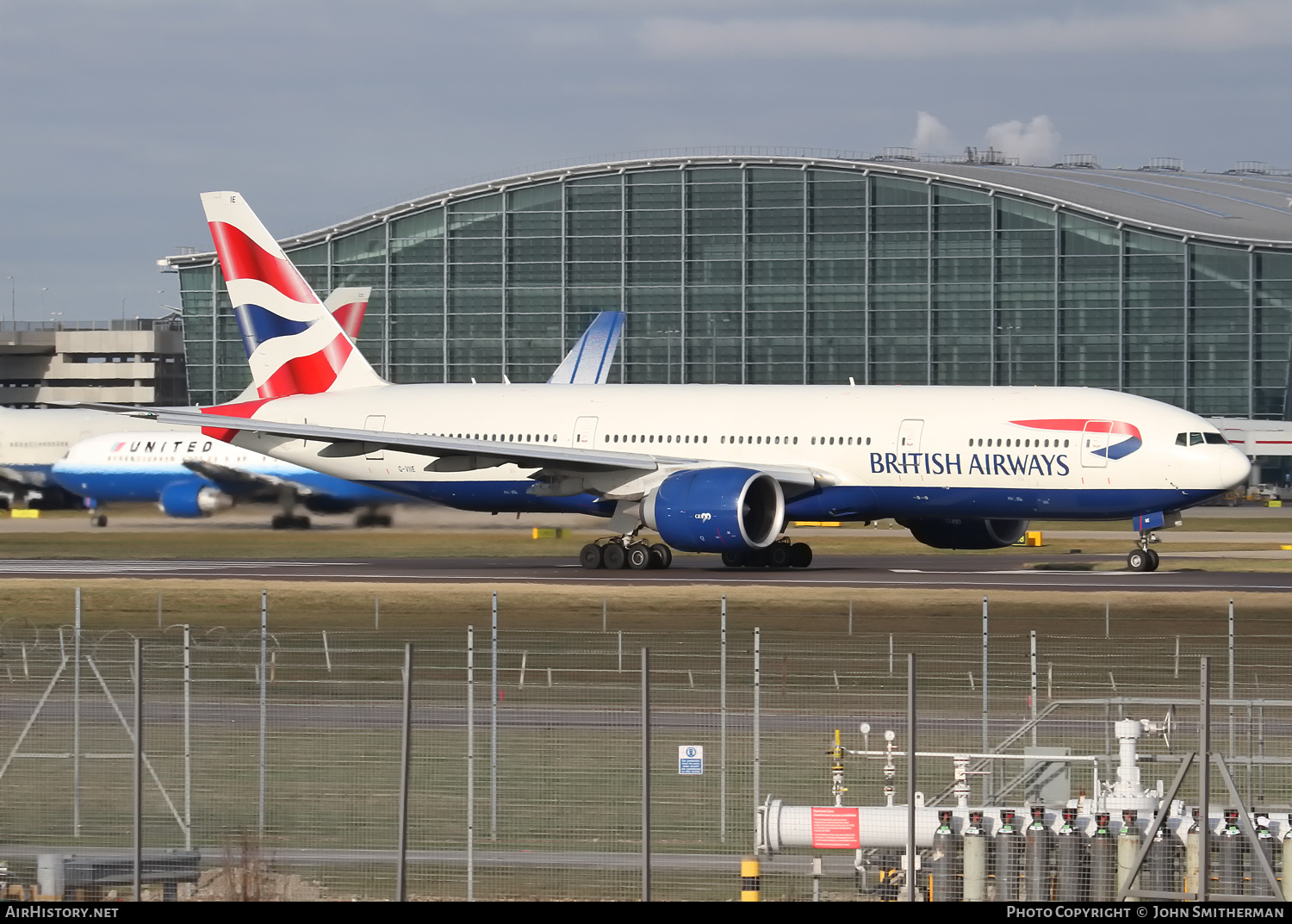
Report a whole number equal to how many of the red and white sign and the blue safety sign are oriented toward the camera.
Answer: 2

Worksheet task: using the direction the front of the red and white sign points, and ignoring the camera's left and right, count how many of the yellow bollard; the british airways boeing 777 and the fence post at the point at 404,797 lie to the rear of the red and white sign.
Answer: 1

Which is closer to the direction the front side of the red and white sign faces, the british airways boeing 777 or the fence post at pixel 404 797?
the fence post

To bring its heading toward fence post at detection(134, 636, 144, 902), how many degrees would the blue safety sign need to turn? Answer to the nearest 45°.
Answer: approximately 45° to its right

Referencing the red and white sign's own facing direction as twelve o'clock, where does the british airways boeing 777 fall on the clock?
The british airways boeing 777 is roughly at 6 o'clock from the red and white sign.

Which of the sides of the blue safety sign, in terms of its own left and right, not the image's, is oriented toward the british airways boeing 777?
back

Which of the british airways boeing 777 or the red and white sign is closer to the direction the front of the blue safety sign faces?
the red and white sign

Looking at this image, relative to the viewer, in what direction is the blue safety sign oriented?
toward the camera

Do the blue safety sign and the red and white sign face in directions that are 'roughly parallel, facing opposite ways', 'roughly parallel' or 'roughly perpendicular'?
roughly parallel

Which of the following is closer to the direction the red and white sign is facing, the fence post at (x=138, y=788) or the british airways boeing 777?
the fence post
